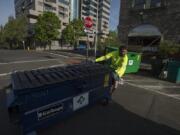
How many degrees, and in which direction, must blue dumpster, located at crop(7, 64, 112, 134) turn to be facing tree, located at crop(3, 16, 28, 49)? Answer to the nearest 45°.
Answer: approximately 135° to its left

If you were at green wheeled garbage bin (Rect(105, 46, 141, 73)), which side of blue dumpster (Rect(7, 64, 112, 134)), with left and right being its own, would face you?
left

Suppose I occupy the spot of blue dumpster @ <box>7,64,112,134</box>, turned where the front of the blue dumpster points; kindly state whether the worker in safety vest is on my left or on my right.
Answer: on my left

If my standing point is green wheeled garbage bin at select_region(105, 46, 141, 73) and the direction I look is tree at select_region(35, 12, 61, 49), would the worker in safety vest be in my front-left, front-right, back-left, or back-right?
back-left

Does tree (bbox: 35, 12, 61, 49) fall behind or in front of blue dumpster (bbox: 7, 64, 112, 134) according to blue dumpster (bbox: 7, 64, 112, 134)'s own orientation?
behind
